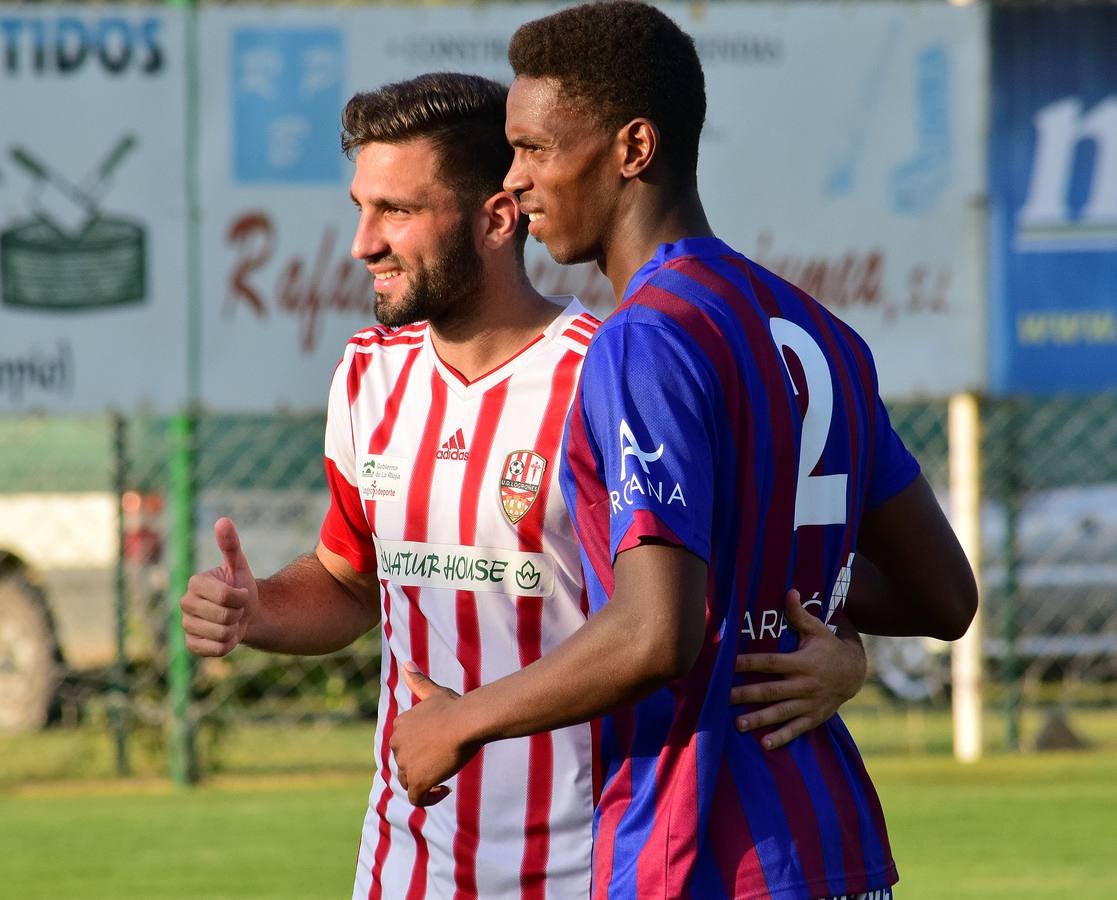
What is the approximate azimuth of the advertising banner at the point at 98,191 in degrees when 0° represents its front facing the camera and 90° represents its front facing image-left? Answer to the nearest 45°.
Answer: approximately 0°

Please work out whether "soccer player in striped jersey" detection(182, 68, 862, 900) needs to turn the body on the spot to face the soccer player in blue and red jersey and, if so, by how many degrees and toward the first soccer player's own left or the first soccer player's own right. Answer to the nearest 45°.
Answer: approximately 45° to the first soccer player's own left

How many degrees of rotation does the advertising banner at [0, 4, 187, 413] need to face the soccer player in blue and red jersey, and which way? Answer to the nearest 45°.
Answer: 0° — it already faces them

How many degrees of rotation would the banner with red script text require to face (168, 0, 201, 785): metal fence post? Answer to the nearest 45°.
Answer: approximately 90° to its right

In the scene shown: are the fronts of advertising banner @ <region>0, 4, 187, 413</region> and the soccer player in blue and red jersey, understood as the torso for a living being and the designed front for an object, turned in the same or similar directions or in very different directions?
very different directions

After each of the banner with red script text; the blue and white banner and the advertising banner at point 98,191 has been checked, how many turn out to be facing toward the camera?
3

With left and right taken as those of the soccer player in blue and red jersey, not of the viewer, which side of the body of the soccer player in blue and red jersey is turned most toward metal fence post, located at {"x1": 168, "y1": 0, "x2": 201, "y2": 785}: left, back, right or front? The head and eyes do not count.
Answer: front

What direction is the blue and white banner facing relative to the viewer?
toward the camera

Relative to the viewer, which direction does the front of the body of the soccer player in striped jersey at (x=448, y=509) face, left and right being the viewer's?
facing the viewer and to the left of the viewer

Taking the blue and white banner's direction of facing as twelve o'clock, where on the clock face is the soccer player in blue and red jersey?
The soccer player in blue and red jersey is roughly at 12 o'clock from the blue and white banner.

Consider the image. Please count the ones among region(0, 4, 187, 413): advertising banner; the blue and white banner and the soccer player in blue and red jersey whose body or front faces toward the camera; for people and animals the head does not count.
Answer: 2

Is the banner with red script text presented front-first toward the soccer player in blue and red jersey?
yes

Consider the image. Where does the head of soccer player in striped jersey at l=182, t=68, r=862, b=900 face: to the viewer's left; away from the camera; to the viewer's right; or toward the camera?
to the viewer's left

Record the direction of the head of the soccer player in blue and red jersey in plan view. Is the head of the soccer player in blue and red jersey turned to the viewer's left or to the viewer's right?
to the viewer's left
